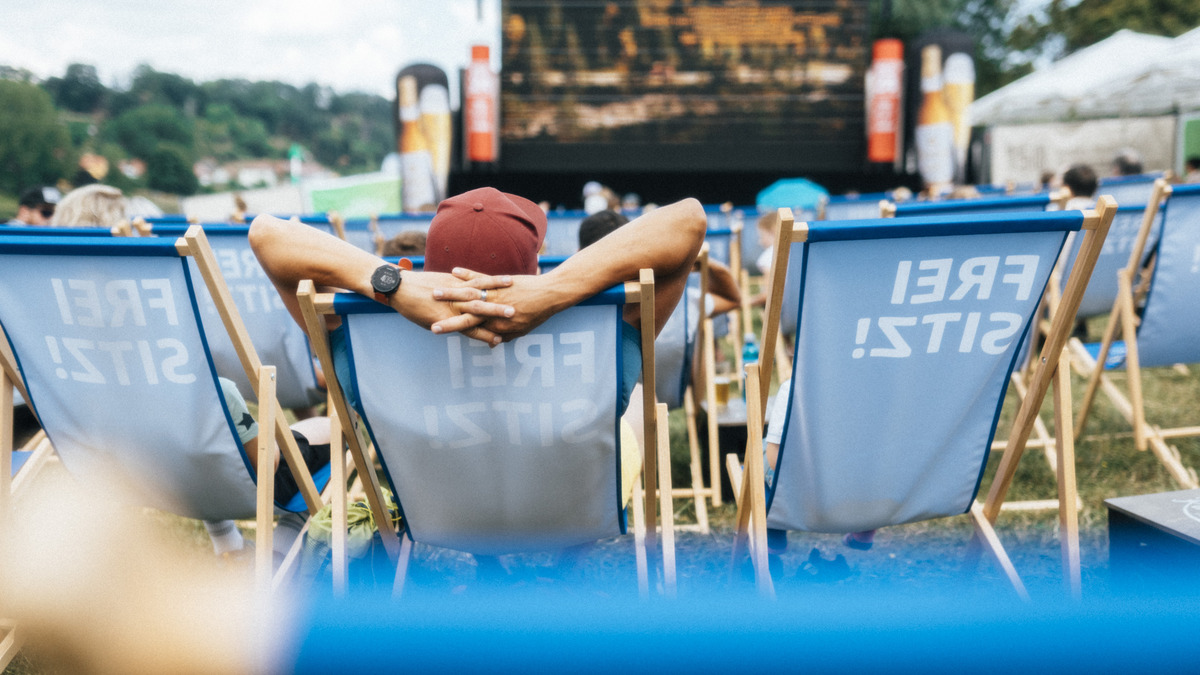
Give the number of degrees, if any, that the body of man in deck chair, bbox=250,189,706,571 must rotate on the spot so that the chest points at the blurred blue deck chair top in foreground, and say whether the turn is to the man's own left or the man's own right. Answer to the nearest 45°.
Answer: approximately 180°

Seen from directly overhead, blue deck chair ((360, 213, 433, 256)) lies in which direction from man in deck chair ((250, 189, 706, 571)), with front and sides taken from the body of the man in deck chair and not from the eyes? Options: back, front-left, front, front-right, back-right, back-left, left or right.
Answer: front

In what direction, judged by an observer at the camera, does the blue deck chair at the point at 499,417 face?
facing away from the viewer

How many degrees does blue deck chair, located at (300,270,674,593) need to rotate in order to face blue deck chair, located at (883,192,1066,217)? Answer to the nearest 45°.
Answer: approximately 45° to its right

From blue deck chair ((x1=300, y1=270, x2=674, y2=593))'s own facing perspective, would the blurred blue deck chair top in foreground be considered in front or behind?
behind

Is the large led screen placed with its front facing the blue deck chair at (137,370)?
yes

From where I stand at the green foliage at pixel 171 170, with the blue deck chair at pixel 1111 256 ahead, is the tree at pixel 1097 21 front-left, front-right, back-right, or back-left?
front-left

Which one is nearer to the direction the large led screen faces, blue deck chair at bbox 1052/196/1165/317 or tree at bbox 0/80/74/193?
the blue deck chair

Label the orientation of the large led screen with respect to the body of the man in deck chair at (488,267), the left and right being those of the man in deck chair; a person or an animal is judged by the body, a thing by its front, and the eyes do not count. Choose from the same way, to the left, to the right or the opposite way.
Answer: the opposite way

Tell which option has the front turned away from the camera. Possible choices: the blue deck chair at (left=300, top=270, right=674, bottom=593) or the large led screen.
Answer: the blue deck chair

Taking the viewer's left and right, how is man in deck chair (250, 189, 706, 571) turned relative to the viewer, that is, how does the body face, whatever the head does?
facing away from the viewer

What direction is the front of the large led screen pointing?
toward the camera
